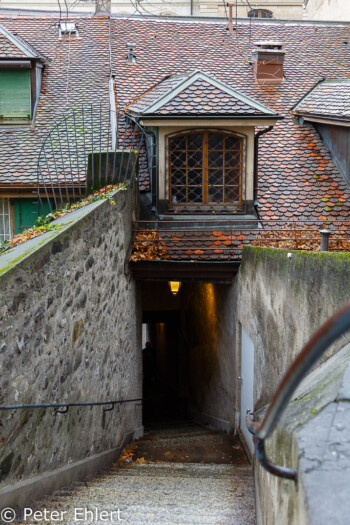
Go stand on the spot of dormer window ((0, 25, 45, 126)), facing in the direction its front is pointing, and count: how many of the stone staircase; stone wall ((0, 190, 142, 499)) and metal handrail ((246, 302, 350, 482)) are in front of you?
3

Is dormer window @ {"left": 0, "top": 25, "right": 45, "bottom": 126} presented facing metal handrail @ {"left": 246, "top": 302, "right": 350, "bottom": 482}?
yes

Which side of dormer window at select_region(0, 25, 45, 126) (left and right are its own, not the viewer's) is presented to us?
front

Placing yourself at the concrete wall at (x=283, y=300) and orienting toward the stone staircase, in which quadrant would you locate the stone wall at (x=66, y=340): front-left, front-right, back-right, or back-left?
front-right

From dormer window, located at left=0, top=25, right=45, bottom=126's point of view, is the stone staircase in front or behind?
in front

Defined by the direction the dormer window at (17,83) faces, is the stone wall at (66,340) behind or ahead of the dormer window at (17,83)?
ahead

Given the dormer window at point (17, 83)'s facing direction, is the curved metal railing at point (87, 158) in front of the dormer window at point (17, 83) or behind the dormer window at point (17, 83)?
in front

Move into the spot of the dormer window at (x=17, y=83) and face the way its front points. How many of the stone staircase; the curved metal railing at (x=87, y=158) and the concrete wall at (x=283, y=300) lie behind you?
0
